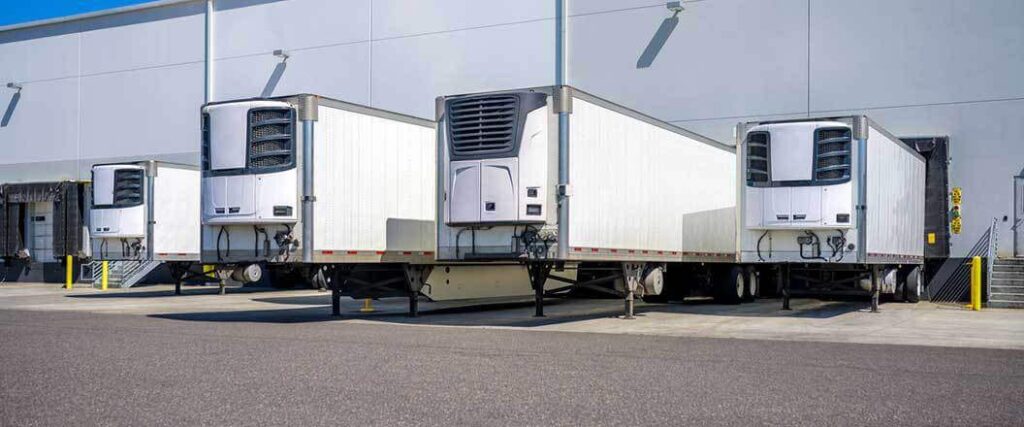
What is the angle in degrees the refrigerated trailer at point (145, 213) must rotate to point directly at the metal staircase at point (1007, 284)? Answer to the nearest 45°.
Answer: approximately 90° to its left

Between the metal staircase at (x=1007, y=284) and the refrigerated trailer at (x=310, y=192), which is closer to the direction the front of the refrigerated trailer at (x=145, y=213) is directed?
the refrigerated trailer

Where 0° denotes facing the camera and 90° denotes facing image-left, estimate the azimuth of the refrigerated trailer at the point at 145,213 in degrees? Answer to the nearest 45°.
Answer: approximately 45°

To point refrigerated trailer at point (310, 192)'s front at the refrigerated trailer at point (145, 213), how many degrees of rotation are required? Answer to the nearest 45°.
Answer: approximately 90° to its right

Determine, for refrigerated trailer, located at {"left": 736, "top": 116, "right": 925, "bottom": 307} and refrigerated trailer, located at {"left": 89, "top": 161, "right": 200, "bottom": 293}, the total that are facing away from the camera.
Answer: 0

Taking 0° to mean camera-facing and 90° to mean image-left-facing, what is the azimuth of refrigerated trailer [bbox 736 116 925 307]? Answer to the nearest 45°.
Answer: approximately 0°

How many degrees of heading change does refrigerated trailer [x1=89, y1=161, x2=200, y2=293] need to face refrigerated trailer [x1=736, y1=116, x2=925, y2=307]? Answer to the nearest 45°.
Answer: approximately 90° to its left

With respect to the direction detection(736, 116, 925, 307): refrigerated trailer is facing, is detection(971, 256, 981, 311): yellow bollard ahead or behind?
behind

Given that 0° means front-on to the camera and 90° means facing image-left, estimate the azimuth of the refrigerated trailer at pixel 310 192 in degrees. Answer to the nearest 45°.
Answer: approximately 45°

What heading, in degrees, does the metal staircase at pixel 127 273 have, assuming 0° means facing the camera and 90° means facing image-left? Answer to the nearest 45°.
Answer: approximately 45°

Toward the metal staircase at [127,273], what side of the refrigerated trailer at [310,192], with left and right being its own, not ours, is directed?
right

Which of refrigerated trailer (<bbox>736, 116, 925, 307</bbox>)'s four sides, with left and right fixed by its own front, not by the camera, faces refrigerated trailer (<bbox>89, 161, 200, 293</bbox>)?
right

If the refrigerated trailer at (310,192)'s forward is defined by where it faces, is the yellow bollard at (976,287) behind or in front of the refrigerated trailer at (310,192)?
behind

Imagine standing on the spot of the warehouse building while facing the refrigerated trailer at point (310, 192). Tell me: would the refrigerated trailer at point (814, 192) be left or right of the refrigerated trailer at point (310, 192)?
left
